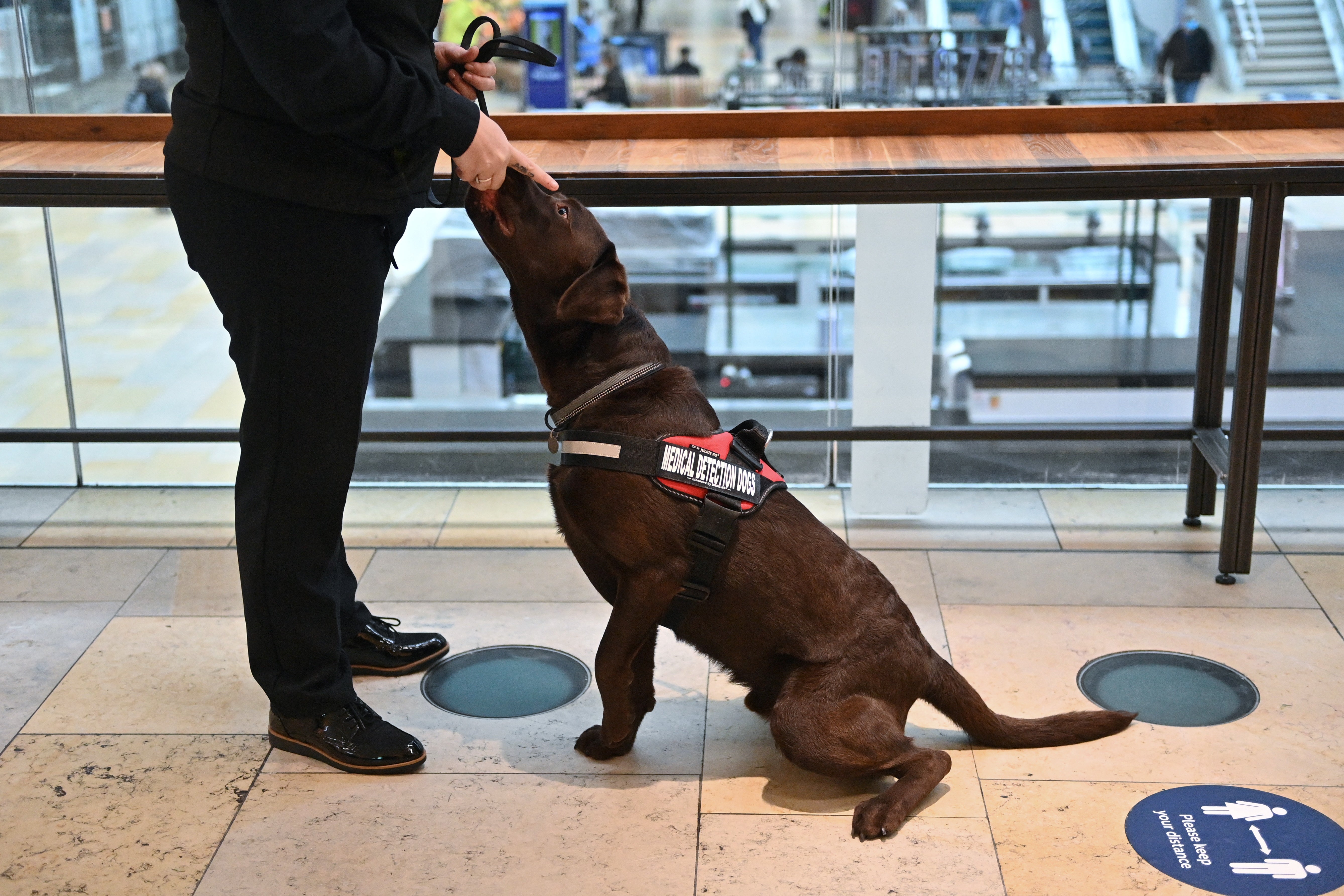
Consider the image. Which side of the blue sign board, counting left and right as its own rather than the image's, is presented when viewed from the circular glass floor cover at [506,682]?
front

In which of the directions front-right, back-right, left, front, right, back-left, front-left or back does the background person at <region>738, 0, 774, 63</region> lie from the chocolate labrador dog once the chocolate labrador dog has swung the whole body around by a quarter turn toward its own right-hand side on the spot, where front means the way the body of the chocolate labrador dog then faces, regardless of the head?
front

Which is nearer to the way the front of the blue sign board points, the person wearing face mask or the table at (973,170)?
the table

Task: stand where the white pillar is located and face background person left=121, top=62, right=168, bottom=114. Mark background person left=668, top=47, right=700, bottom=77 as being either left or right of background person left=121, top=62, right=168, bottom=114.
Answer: right

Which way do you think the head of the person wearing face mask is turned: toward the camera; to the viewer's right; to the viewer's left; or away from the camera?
toward the camera

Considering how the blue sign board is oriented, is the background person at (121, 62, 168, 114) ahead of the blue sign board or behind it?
ahead

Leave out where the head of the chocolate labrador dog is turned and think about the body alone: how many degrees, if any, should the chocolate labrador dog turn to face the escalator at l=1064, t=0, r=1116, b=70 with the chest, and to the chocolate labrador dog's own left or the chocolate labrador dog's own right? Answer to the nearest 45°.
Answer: approximately 90° to the chocolate labrador dog's own right

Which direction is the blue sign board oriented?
toward the camera

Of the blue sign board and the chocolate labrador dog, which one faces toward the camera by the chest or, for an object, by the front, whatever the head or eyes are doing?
the blue sign board

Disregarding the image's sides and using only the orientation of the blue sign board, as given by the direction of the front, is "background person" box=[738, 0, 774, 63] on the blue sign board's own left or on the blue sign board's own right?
on the blue sign board's own left

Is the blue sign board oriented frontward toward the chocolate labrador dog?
yes

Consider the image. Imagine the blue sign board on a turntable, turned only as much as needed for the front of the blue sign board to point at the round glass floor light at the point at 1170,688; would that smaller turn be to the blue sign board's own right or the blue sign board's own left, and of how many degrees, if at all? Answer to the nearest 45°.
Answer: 0° — it already faces it

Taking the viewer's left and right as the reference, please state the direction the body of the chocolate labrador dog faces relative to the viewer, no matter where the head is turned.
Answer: facing to the left of the viewer
